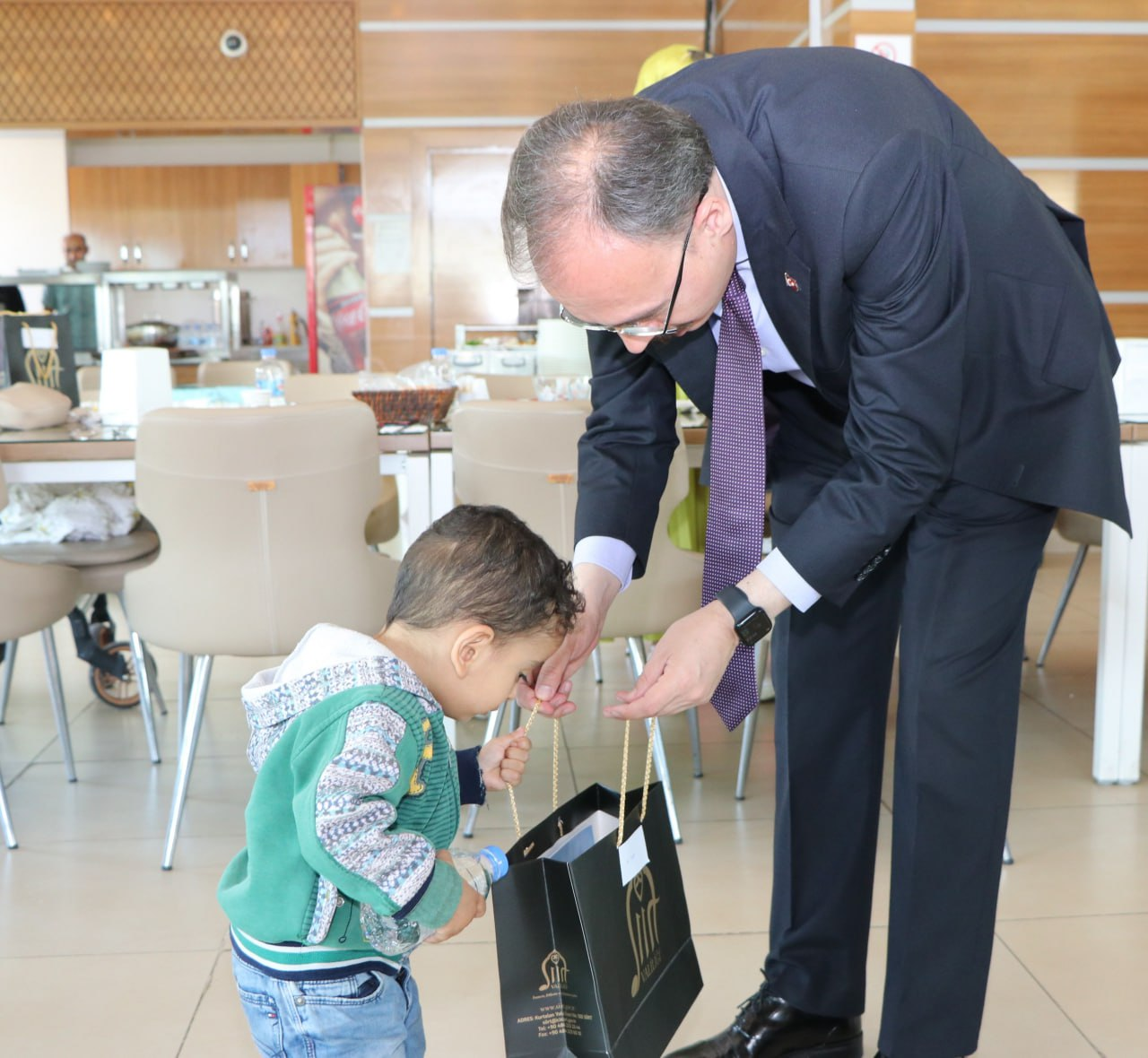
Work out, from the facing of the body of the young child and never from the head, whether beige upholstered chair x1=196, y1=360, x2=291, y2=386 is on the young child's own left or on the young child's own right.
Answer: on the young child's own left

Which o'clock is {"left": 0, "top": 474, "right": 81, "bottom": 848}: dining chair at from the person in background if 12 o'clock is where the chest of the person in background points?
The dining chair is roughly at 12 o'clock from the person in background.

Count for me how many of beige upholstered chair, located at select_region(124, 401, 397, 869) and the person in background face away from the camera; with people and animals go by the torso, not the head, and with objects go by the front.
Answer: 1

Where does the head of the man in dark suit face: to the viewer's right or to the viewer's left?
to the viewer's left

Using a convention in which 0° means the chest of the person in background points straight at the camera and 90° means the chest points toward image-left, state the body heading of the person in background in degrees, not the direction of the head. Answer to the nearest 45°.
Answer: approximately 0°

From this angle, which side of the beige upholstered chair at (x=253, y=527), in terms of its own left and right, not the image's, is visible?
back

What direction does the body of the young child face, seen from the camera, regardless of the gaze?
to the viewer's right

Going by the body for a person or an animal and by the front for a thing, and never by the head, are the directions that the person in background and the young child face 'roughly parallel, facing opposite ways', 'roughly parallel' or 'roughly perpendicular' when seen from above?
roughly perpendicular

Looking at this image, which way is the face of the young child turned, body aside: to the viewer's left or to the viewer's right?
to the viewer's right

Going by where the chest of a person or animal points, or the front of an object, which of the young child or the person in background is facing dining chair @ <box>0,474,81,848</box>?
the person in background

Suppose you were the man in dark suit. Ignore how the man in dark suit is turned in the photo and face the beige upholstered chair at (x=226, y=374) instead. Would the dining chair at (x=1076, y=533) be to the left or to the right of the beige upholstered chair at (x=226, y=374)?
right

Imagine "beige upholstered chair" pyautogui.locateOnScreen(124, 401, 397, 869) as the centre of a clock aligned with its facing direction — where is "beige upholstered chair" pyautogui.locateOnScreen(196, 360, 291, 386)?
"beige upholstered chair" pyautogui.locateOnScreen(196, 360, 291, 386) is roughly at 12 o'clock from "beige upholstered chair" pyautogui.locateOnScreen(124, 401, 397, 869).

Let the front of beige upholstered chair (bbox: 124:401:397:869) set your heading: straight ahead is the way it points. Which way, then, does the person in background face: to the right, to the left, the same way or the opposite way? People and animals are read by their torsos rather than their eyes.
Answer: the opposite way

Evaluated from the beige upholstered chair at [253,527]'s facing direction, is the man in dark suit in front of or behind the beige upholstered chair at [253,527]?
behind
